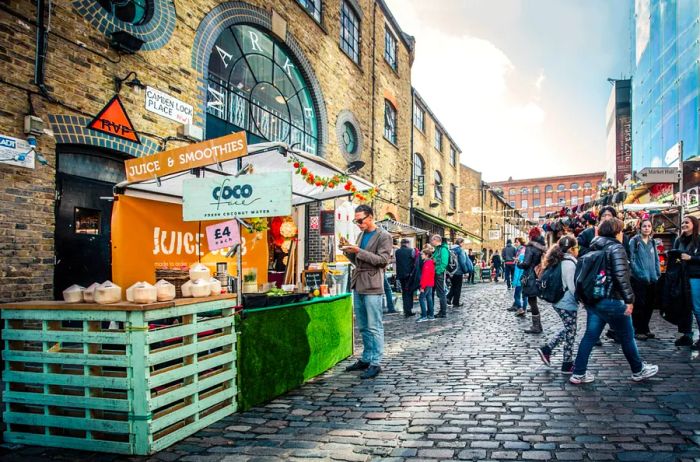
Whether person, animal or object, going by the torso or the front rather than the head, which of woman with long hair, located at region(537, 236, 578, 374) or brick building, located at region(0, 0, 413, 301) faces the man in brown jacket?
the brick building
